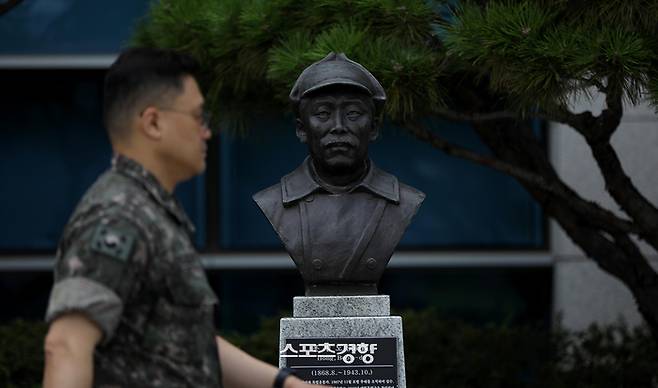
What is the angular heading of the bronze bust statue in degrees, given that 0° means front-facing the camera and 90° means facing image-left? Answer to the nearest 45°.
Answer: approximately 0°

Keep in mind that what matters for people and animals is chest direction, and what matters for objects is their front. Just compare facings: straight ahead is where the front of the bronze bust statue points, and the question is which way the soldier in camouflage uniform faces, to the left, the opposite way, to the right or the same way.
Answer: to the left

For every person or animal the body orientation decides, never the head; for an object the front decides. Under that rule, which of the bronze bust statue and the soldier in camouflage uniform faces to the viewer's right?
the soldier in camouflage uniform

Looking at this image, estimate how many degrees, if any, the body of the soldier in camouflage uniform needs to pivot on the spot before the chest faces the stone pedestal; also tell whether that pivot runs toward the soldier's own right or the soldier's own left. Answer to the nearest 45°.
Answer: approximately 90° to the soldier's own left

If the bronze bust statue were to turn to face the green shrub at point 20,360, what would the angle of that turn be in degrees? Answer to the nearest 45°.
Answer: approximately 135° to its right

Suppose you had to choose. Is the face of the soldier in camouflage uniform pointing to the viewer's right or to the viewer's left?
to the viewer's right

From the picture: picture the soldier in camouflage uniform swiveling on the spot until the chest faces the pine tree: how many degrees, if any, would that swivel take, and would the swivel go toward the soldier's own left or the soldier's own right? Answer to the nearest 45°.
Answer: approximately 45° to the soldier's own left

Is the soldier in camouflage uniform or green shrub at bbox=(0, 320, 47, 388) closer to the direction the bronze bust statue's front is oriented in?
the soldier in camouflage uniform

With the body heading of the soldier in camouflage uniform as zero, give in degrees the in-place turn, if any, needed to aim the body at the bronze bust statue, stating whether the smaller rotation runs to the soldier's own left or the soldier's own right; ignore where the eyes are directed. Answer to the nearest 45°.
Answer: approximately 90° to the soldier's own left

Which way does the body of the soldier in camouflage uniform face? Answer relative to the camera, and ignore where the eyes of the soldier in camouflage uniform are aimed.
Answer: to the viewer's right

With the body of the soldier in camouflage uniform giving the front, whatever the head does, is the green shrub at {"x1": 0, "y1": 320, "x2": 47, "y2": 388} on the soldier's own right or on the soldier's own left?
on the soldier's own left

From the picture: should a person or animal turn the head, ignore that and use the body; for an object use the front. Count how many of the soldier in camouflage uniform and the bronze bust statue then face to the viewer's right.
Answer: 1

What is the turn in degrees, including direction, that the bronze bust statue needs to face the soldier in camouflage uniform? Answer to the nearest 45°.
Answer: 0° — it already faces them
